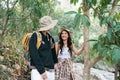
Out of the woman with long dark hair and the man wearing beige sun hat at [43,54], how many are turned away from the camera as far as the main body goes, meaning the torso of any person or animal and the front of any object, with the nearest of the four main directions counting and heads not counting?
0

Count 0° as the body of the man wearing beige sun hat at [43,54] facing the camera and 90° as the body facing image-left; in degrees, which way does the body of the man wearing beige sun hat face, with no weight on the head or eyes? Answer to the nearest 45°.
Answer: approximately 315°

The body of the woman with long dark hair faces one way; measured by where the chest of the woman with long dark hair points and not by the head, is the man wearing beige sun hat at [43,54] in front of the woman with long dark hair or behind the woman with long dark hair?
in front

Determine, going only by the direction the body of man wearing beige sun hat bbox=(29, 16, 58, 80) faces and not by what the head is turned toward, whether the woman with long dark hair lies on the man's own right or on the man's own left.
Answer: on the man's own left
